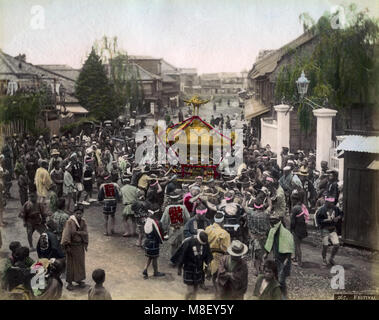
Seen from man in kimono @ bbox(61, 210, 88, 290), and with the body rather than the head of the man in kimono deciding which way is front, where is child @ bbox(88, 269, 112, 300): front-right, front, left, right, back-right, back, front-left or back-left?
front-right

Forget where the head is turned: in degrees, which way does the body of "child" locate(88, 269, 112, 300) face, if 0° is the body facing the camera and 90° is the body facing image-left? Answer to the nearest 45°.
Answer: approximately 180°

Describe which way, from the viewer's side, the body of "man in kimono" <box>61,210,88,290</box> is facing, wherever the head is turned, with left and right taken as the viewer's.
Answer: facing the viewer and to the right of the viewer

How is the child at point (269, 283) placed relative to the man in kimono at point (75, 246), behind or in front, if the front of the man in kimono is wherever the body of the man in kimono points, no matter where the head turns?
in front

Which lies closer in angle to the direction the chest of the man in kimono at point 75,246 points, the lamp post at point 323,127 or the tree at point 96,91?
the lamp post

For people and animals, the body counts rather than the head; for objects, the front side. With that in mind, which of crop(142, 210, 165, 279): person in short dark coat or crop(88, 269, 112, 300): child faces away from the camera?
the child

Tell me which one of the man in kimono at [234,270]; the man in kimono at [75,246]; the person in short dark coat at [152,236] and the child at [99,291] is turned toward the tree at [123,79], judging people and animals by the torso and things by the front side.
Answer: the child

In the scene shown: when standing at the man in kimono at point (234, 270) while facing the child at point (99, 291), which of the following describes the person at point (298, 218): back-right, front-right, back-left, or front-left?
back-right

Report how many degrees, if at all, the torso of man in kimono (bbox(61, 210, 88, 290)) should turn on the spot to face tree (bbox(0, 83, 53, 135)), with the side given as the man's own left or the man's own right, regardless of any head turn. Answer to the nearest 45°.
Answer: approximately 135° to the man's own left

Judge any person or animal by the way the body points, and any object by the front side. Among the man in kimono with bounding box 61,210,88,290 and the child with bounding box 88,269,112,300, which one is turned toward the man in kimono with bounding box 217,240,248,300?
the man in kimono with bounding box 61,210,88,290
